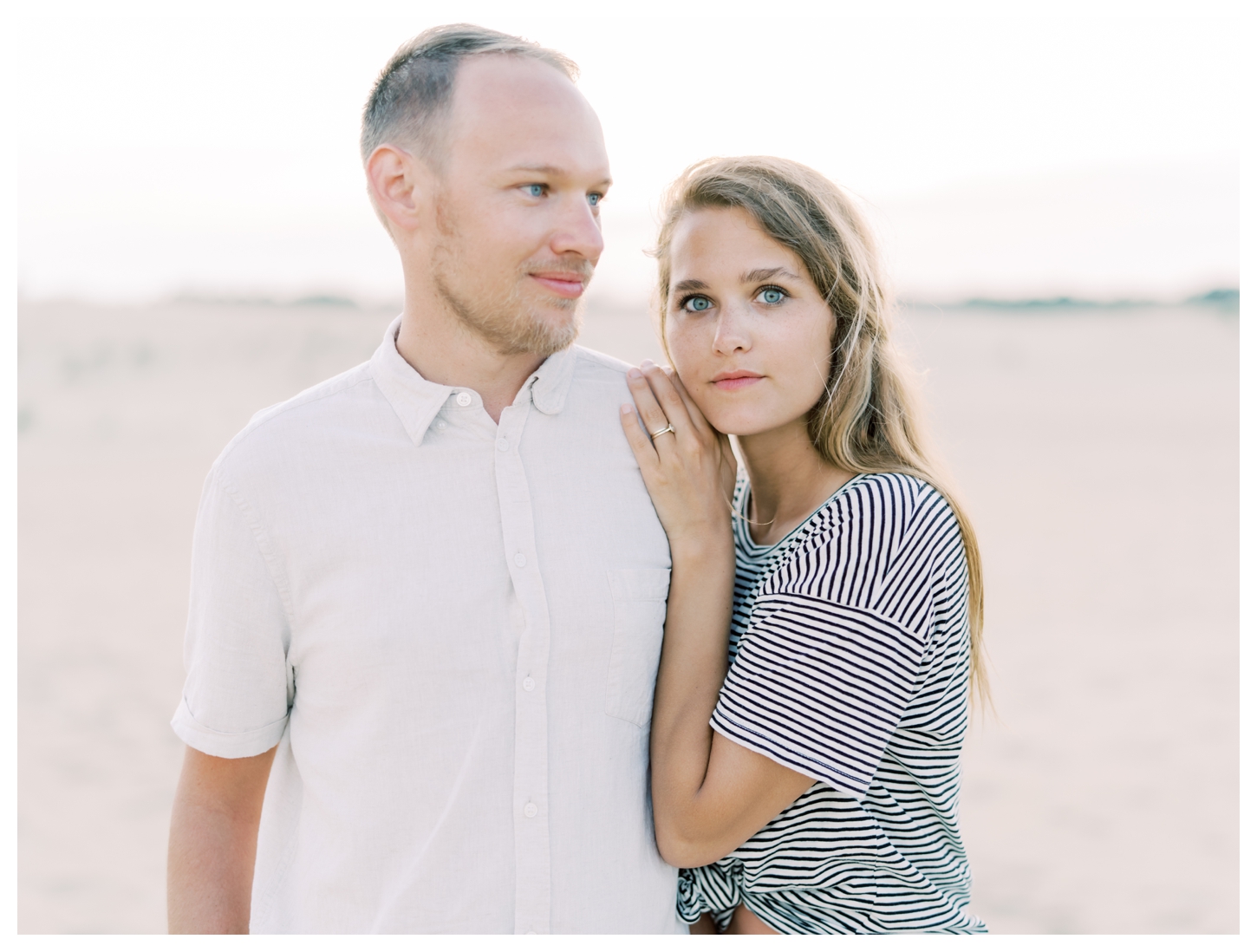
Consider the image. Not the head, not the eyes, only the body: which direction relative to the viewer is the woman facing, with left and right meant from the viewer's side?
facing the viewer and to the left of the viewer

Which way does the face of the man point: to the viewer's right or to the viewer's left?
to the viewer's right
